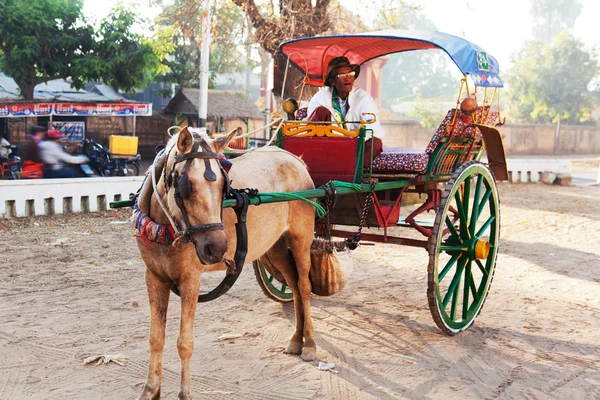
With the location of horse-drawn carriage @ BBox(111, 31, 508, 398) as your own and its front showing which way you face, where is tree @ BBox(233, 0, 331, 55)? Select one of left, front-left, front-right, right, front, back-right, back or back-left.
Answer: back-right

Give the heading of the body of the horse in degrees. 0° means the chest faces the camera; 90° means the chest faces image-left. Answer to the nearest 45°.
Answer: approximately 45°

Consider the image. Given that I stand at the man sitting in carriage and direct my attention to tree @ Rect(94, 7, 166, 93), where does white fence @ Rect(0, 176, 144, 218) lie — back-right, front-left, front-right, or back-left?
front-left

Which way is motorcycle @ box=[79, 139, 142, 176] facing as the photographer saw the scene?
facing to the left of the viewer

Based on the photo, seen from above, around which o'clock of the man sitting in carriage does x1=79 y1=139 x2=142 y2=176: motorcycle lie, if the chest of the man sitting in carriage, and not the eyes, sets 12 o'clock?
The motorcycle is roughly at 5 o'clock from the man sitting in carriage.

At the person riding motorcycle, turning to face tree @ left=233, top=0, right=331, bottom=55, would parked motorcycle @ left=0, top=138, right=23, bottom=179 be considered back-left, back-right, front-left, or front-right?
back-left

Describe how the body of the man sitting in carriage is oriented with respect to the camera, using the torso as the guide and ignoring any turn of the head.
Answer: toward the camera

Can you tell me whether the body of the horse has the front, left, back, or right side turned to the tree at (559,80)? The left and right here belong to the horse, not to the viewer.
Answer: back

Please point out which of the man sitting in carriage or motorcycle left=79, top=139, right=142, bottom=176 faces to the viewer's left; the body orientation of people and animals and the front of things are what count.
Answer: the motorcycle
